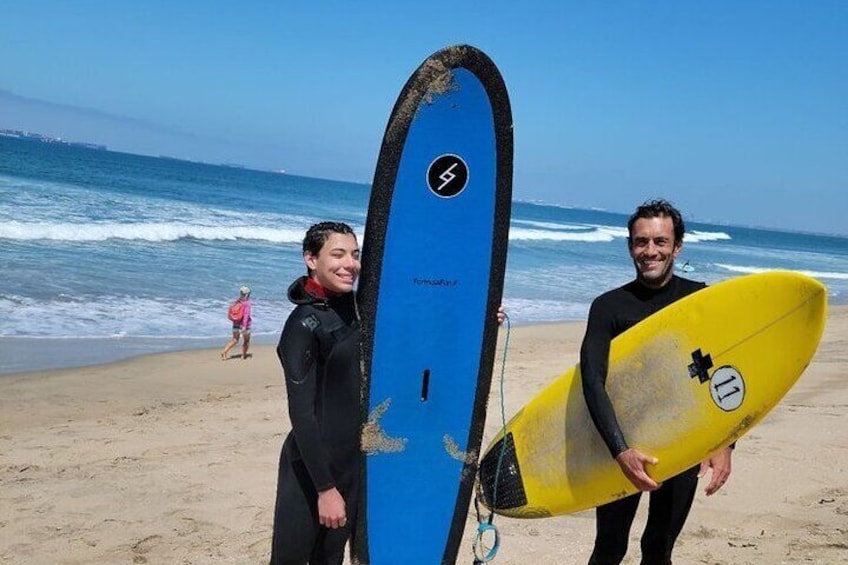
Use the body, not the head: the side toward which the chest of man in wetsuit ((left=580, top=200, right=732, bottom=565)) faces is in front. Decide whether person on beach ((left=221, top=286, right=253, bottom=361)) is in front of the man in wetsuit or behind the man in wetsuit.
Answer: behind

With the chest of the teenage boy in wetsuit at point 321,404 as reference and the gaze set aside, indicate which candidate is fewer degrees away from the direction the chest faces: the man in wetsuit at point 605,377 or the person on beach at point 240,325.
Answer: the man in wetsuit

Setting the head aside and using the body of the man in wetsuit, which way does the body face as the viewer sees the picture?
toward the camera

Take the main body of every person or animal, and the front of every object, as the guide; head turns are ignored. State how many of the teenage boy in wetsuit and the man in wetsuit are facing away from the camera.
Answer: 0

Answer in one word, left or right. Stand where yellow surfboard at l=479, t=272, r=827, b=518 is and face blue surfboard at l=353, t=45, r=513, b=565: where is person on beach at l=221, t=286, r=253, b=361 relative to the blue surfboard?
right

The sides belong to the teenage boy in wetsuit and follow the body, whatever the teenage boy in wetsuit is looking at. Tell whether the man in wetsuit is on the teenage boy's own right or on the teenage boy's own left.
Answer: on the teenage boy's own left

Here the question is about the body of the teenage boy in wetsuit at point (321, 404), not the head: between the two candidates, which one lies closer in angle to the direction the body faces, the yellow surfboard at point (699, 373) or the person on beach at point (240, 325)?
the yellow surfboard

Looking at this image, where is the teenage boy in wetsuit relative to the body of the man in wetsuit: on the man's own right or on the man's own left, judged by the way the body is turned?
on the man's own right

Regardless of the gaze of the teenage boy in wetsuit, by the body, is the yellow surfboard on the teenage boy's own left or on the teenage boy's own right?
on the teenage boy's own left

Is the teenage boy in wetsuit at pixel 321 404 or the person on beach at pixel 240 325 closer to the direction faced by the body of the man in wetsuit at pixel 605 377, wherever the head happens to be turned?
the teenage boy in wetsuit

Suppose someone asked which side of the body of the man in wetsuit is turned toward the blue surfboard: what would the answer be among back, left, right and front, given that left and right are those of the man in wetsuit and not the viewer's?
right
